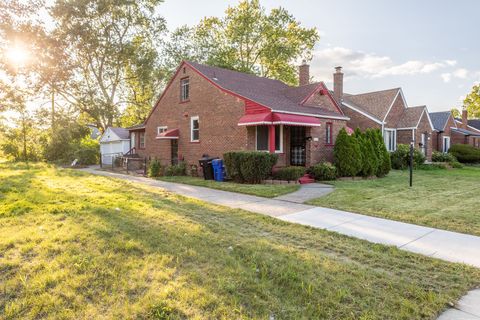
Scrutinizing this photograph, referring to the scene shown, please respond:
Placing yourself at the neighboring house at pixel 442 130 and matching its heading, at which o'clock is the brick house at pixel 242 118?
The brick house is roughly at 2 o'clock from the neighboring house.

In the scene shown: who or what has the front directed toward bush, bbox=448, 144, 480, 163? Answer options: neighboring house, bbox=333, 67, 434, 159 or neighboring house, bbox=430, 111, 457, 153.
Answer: neighboring house, bbox=430, 111, 457, 153

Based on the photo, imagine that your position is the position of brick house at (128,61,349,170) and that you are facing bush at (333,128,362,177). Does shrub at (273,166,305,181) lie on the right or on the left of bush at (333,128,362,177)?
right

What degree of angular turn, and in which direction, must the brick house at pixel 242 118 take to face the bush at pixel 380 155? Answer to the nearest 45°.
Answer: approximately 45° to its left

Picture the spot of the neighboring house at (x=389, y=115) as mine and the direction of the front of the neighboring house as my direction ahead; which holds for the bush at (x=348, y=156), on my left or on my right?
on my right

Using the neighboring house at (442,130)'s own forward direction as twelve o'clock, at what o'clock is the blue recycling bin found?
The blue recycling bin is roughly at 2 o'clock from the neighboring house.

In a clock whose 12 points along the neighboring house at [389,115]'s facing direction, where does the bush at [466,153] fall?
The bush is roughly at 9 o'clock from the neighboring house.

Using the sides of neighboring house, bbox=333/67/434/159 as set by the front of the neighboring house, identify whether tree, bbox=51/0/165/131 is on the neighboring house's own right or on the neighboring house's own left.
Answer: on the neighboring house's own right

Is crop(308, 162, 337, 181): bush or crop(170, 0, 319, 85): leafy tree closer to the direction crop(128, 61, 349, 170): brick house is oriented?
the bush
